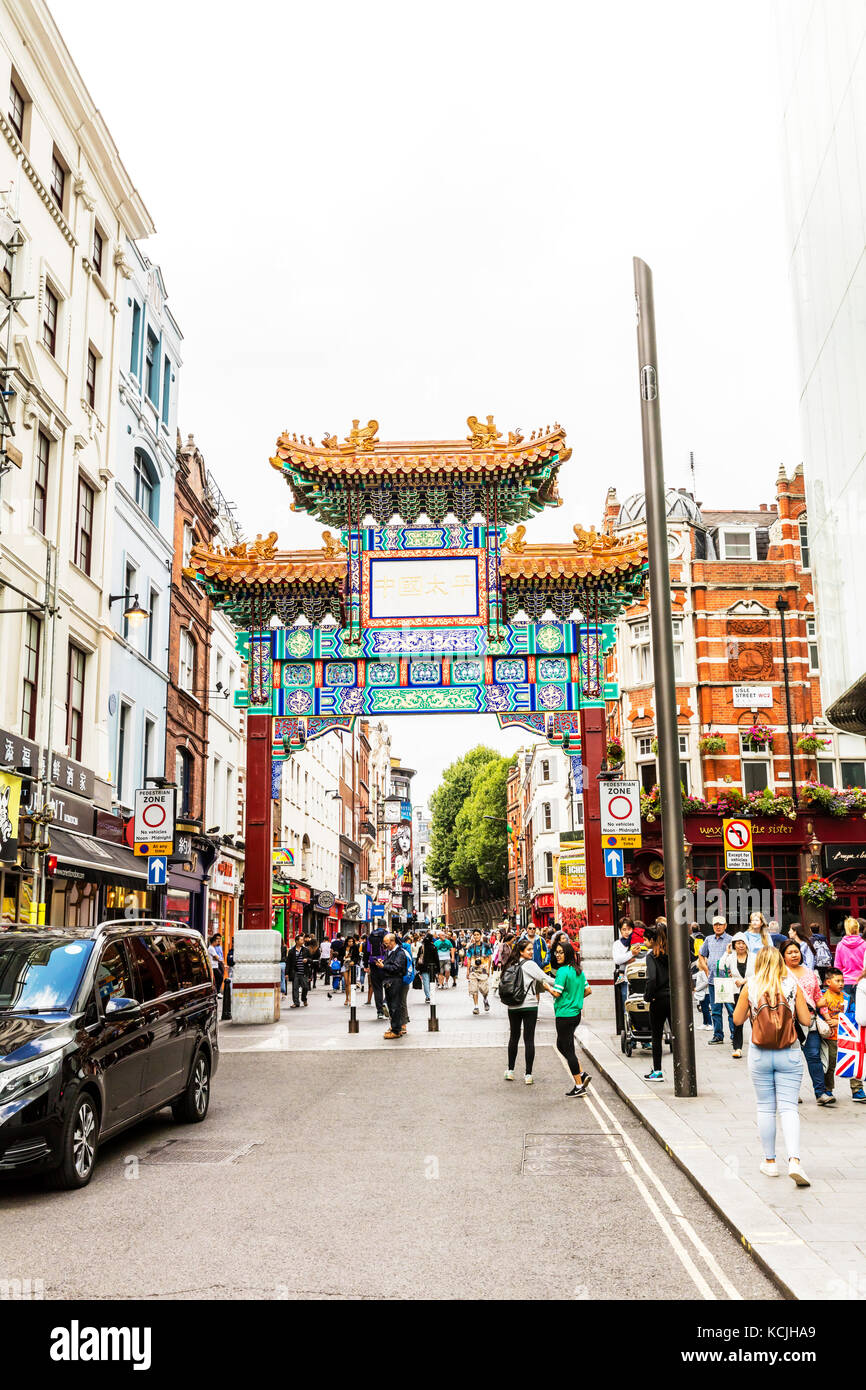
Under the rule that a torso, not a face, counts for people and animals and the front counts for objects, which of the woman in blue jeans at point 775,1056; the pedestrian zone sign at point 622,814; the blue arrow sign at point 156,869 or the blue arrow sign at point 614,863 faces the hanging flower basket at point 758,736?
the woman in blue jeans

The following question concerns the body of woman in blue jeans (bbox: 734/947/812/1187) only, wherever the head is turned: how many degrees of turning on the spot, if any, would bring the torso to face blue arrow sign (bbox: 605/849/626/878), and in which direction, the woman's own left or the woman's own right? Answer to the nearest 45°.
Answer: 0° — they already face it

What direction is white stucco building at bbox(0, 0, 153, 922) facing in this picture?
to the viewer's right

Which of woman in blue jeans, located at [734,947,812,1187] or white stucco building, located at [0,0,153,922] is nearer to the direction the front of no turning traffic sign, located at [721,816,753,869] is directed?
the woman in blue jeans

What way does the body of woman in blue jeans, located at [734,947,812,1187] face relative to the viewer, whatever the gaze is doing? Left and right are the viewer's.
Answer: facing away from the viewer

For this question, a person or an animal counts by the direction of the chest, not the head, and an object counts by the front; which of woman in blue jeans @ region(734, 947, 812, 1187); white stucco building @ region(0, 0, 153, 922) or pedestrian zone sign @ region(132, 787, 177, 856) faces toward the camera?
the pedestrian zone sign

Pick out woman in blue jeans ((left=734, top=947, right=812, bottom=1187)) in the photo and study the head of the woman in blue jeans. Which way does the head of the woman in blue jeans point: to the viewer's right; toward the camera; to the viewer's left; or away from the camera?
away from the camera

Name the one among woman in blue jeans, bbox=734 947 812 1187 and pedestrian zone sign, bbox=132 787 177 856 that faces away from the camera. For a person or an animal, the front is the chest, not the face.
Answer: the woman in blue jeans

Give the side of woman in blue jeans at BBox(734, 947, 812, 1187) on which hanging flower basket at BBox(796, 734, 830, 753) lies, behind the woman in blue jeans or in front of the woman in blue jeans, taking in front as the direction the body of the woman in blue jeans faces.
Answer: in front

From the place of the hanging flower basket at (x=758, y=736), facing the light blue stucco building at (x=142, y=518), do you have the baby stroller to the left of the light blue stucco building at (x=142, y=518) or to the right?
left

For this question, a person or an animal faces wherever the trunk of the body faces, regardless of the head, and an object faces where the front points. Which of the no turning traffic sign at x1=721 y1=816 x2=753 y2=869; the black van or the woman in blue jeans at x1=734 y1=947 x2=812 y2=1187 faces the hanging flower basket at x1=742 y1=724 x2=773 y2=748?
the woman in blue jeans

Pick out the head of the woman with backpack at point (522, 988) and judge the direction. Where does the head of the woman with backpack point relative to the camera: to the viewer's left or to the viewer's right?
to the viewer's right

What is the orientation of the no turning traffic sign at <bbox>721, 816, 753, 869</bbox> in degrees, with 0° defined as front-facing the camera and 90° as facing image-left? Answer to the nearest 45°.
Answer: approximately 0°
